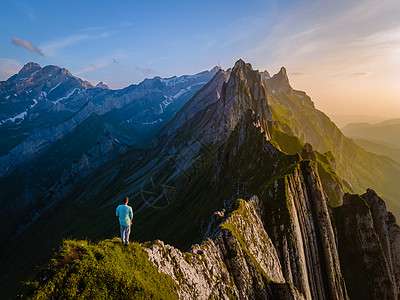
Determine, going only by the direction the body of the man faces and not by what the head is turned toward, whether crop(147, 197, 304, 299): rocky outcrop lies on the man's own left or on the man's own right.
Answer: on the man's own right

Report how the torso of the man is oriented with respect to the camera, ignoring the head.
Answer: away from the camera

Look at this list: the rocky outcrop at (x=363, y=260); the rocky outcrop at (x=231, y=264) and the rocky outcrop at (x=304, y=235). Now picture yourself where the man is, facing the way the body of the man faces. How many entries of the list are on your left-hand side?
0
